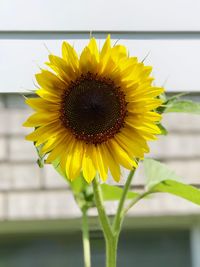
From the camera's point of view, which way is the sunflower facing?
toward the camera
